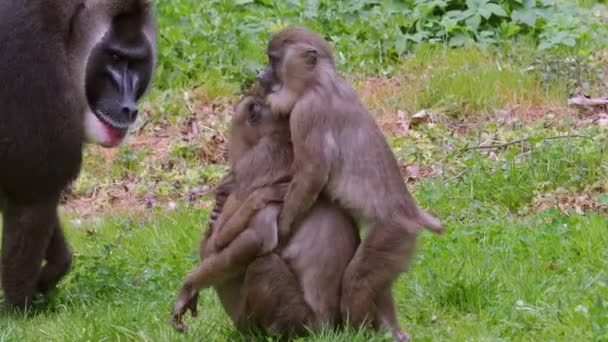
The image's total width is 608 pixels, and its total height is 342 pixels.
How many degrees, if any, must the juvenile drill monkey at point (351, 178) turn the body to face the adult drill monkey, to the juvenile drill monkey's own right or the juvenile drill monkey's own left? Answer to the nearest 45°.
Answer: approximately 45° to the juvenile drill monkey's own right

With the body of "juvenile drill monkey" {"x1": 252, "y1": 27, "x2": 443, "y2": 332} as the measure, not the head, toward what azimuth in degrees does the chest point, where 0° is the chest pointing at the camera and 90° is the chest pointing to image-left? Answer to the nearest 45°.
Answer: approximately 90°

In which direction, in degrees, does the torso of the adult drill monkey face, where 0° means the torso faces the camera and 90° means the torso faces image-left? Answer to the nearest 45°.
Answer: approximately 315°

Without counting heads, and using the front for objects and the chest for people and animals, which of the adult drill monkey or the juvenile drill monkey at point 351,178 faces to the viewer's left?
the juvenile drill monkey

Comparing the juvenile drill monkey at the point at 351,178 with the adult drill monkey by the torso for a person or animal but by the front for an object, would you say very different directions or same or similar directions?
very different directions

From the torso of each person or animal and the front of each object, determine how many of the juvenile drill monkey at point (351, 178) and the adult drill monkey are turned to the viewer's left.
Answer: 1

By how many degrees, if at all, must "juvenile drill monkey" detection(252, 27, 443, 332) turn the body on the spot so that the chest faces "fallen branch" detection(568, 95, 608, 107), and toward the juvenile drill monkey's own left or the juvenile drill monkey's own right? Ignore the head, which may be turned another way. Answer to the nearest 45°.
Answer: approximately 135° to the juvenile drill monkey's own right
